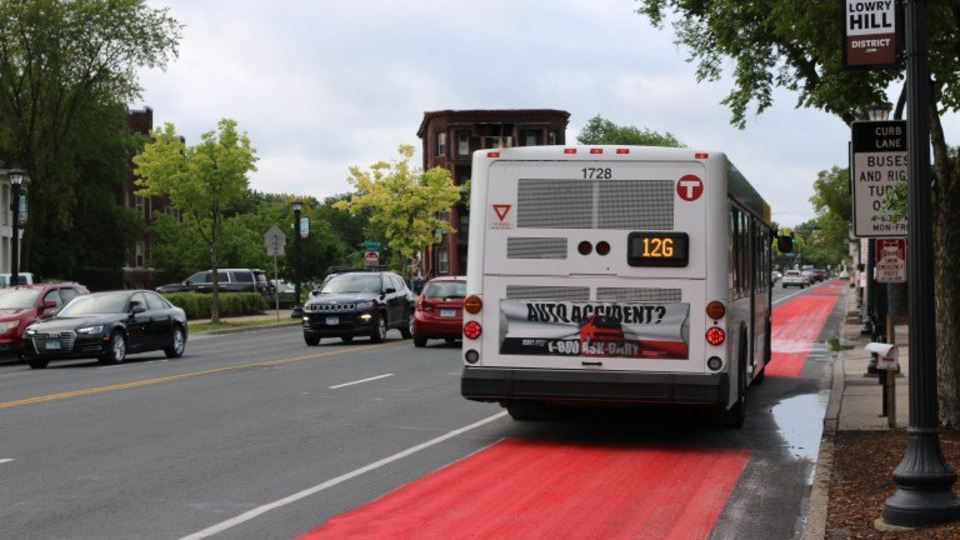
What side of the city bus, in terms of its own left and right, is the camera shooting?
back

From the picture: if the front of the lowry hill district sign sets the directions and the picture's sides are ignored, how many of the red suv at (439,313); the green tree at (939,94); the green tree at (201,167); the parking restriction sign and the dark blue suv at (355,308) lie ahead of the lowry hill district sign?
0

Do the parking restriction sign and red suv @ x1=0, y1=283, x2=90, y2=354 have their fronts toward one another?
no

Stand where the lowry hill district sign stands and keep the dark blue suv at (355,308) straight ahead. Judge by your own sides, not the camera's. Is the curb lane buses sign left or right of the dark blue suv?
right

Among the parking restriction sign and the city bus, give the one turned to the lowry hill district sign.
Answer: the parking restriction sign

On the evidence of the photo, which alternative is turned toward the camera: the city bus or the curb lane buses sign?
the curb lane buses sign

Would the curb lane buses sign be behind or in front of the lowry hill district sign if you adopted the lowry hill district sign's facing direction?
behind

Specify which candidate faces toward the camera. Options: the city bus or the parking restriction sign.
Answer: the parking restriction sign

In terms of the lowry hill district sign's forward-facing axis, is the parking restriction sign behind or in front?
behind

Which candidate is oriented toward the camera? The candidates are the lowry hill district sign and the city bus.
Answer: the lowry hill district sign

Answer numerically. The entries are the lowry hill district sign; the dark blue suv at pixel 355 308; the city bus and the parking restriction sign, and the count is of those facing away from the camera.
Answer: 1

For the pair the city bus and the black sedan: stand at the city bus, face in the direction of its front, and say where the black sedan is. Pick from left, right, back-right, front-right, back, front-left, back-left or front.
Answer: front-left

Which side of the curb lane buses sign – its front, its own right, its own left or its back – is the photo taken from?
front

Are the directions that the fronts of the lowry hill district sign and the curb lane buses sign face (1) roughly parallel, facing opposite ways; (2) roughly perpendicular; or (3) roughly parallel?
roughly parallel

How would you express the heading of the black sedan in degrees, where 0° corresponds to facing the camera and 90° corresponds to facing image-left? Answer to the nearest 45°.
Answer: approximately 45°

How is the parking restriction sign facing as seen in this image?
toward the camera

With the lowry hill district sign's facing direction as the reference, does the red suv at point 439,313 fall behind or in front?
behind

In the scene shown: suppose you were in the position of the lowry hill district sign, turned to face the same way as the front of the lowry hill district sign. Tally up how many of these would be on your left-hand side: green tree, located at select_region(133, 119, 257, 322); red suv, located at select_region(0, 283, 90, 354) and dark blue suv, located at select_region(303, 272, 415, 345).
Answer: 0

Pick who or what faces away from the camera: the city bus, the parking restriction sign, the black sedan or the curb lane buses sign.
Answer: the city bus

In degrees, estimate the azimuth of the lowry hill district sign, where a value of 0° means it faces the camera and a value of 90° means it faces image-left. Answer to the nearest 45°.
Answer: approximately 0°
